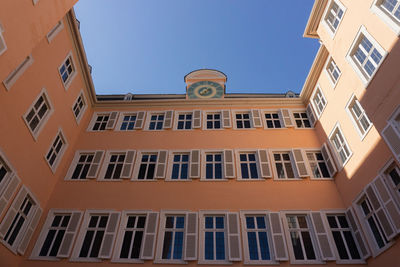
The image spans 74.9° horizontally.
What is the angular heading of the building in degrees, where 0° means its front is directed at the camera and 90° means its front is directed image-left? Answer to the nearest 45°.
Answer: approximately 0°
